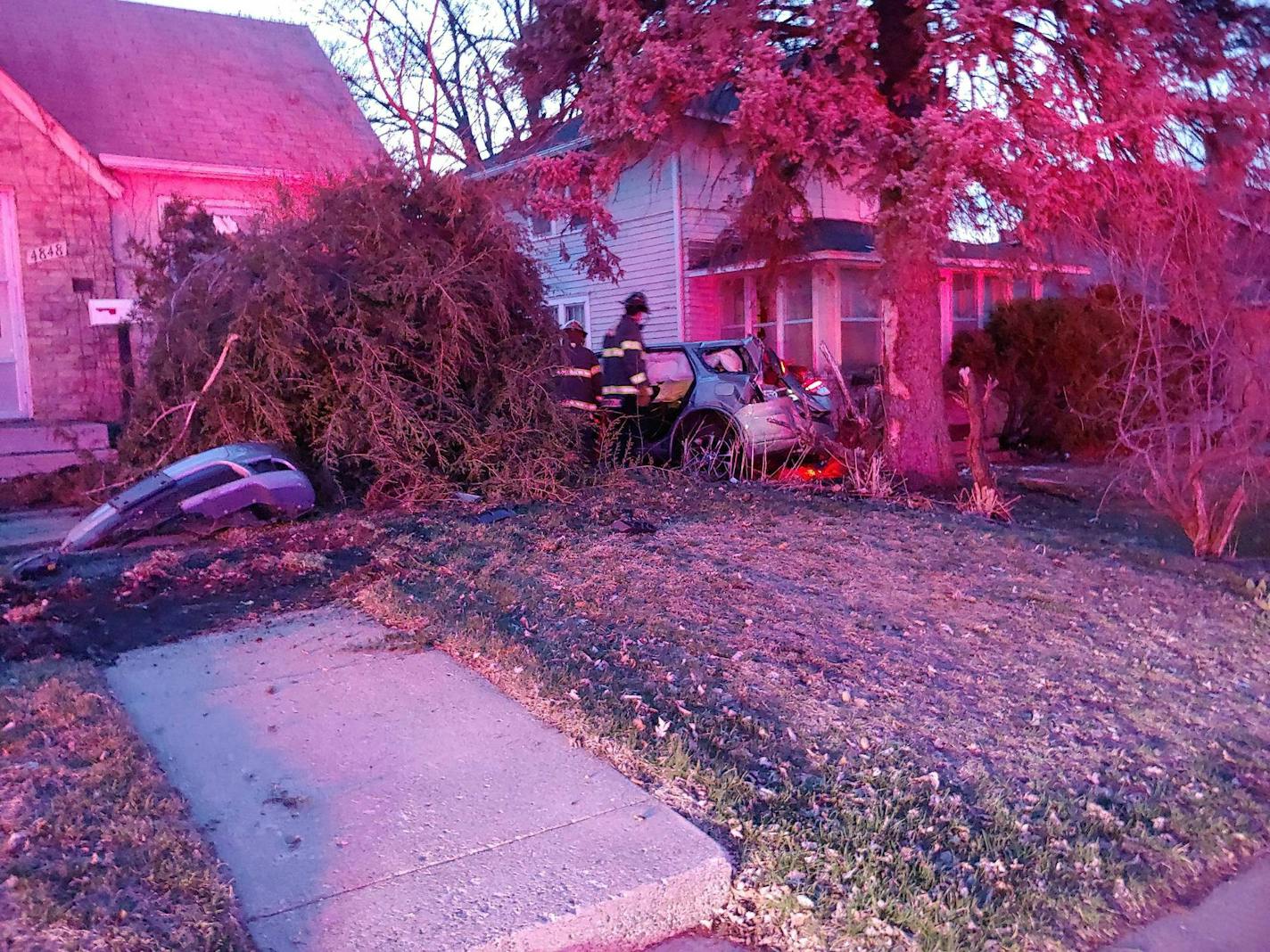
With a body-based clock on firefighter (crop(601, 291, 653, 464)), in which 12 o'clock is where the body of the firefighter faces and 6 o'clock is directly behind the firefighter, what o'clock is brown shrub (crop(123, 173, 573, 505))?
The brown shrub is roughly at 6 o'clock from the firefighter.

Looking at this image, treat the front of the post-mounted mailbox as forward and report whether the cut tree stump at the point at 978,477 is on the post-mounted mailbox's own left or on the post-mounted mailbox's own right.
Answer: on the post-mounted mailbox's own left

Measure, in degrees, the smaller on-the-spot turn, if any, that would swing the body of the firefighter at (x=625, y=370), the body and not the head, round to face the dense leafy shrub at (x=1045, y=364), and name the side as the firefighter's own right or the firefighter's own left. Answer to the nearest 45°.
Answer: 0° — they already face it

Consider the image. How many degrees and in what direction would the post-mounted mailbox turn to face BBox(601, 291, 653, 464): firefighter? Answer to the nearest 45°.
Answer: approximately 45° to its left

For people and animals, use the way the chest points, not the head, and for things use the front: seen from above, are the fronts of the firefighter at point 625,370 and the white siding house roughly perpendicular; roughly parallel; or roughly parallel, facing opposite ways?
roughly perpendicular

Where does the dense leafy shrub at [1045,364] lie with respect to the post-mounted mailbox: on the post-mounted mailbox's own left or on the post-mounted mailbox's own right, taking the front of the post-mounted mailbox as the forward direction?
on the post-mounted mailbox's own left

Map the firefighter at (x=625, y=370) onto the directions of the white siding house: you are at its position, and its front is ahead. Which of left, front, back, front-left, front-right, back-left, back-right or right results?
front-right
